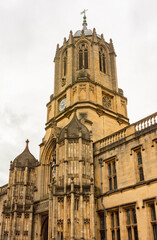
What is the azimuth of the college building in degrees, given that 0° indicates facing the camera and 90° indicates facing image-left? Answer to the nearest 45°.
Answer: approximately 45°
